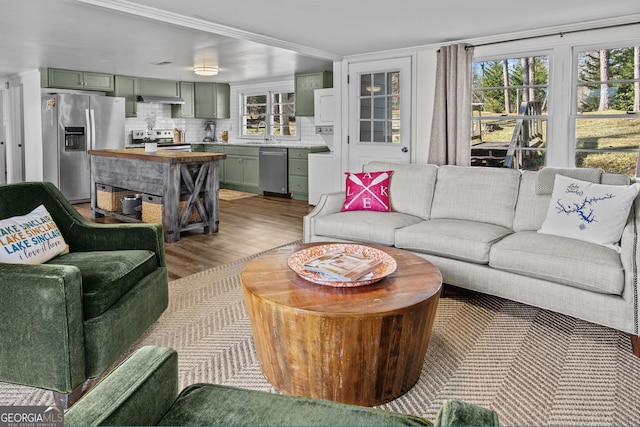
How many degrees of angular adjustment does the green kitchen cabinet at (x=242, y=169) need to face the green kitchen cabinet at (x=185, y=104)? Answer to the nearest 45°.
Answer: approximately 90° to its right

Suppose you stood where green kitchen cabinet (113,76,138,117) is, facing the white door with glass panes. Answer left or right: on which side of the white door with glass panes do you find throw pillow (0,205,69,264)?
right

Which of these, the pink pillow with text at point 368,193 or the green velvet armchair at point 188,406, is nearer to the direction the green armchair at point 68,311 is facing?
the green velvet armchair

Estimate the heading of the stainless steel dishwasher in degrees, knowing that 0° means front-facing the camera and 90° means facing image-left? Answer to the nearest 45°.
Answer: approximately 45°

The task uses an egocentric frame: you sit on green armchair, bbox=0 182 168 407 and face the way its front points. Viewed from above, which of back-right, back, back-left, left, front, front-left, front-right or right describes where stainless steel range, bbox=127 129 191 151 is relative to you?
back-left

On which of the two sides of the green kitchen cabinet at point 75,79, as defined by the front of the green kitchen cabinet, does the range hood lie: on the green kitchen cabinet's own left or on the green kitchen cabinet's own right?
on the green kitchen cabinet's own left

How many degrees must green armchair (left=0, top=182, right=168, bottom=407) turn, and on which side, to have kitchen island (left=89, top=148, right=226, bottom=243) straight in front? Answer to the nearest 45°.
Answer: approximately 135° to its left

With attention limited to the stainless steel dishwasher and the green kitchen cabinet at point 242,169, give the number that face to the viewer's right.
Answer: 0

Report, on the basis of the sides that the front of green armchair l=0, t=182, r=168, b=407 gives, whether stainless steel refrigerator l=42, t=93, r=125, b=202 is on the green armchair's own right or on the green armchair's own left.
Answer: on the green armchair's own left

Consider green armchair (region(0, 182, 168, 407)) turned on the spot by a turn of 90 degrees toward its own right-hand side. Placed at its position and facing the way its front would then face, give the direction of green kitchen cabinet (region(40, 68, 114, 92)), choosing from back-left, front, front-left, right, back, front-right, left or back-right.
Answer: back-right

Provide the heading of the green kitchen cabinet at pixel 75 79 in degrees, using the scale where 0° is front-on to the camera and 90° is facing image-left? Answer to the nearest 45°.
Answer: approximately 315°
